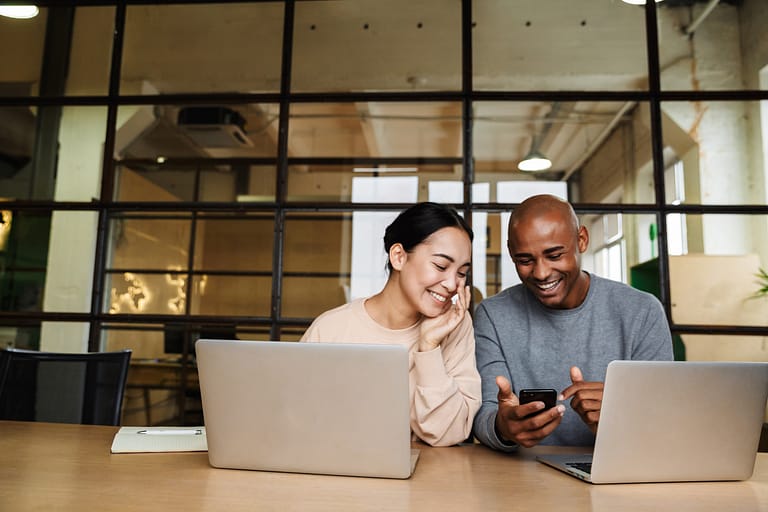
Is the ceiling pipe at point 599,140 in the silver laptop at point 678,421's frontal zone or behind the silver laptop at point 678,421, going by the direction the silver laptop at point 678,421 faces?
frontal zone

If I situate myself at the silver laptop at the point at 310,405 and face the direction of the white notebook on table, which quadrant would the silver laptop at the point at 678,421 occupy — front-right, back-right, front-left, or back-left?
back-right

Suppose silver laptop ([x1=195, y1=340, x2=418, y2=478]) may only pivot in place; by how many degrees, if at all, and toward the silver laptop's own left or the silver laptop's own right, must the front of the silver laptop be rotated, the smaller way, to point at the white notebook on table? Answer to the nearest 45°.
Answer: approximately 45° to the silver laptop's own left

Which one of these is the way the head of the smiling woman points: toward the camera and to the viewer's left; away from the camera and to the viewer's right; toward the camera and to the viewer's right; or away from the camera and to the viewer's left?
toward the camera and to the viewer's right

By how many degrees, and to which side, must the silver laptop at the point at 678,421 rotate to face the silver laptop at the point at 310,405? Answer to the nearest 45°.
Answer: approximately 90° to its left

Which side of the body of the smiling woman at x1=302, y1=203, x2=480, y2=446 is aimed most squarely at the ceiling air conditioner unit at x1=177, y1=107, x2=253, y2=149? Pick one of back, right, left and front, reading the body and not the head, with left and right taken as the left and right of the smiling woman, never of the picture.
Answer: back

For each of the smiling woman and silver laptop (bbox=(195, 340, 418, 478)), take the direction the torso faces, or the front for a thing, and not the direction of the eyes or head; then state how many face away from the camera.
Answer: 1

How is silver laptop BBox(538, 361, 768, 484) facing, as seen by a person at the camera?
facing away from the viewer and to the left of the viewer

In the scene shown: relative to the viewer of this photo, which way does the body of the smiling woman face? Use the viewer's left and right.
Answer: facing the viewer and to the right of the viewer

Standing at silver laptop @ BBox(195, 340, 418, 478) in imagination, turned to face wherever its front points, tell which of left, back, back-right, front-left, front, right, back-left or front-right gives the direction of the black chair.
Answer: front-left

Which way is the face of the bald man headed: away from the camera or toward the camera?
toward the camera

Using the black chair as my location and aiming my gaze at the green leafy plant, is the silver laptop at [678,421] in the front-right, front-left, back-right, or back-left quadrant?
front-right

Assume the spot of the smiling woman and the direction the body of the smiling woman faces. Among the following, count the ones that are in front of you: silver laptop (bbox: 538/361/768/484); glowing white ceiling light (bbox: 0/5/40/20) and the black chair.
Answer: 1

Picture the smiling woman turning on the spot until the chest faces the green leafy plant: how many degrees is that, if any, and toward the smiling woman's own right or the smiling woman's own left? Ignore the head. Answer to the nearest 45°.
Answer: approximately 90° to the smiling woman's own left

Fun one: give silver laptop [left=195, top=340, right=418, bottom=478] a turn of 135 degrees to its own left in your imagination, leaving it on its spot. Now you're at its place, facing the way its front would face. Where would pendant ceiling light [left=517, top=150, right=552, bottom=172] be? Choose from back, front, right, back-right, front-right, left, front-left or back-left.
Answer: back

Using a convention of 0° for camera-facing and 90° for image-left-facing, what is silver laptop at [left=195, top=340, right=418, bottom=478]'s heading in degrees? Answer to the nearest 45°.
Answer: approximately 180°

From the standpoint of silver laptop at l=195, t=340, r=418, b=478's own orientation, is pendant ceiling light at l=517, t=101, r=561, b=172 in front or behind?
in front

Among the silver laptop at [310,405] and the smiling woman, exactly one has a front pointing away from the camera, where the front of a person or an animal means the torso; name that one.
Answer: the silver laptop

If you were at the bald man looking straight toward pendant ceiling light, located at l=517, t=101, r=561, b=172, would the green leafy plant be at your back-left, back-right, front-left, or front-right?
front-right
